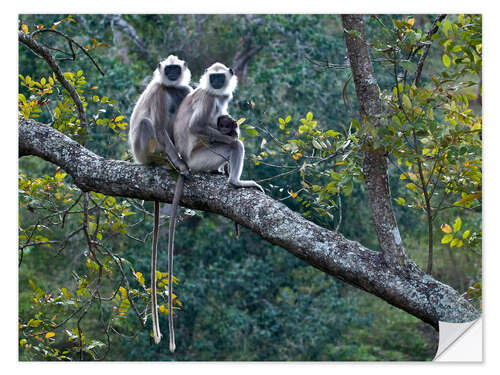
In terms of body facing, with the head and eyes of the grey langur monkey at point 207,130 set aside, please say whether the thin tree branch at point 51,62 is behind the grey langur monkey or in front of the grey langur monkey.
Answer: behind
